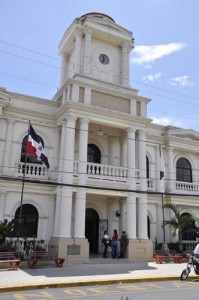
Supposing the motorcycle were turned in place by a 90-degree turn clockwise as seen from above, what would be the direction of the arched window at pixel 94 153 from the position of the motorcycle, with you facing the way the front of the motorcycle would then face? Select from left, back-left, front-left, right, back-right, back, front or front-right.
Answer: front

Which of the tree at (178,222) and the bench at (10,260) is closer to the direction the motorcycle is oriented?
the bench

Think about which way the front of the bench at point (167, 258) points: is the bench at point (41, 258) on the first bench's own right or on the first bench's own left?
on the first bench's own right

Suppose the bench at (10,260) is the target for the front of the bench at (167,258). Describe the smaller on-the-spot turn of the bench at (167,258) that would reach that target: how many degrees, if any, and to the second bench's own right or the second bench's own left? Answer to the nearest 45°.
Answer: approximately 45° to the second bench's own right

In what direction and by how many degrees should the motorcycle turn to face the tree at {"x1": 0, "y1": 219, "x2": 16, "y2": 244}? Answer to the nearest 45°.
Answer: approximately 45° to its right

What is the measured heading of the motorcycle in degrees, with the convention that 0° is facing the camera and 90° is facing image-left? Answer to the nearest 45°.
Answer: approximately 45°

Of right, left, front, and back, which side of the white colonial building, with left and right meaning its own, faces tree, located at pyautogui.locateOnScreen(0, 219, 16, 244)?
right

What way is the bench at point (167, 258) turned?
toward the camera

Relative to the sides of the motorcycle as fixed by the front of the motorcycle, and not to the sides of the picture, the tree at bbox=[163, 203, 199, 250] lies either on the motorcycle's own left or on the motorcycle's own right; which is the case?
on the motorcycle's own right

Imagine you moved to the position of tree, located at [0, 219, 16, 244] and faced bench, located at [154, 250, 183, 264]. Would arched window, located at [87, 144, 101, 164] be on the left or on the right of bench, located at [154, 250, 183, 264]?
left

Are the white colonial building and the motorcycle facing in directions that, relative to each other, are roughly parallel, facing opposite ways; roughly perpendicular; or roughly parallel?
roughly perpendicular

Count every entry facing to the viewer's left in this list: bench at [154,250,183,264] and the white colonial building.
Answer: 0

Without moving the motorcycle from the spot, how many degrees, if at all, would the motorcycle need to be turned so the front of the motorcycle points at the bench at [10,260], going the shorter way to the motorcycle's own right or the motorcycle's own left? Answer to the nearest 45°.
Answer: approximately 45° to the motorcycle's own right
